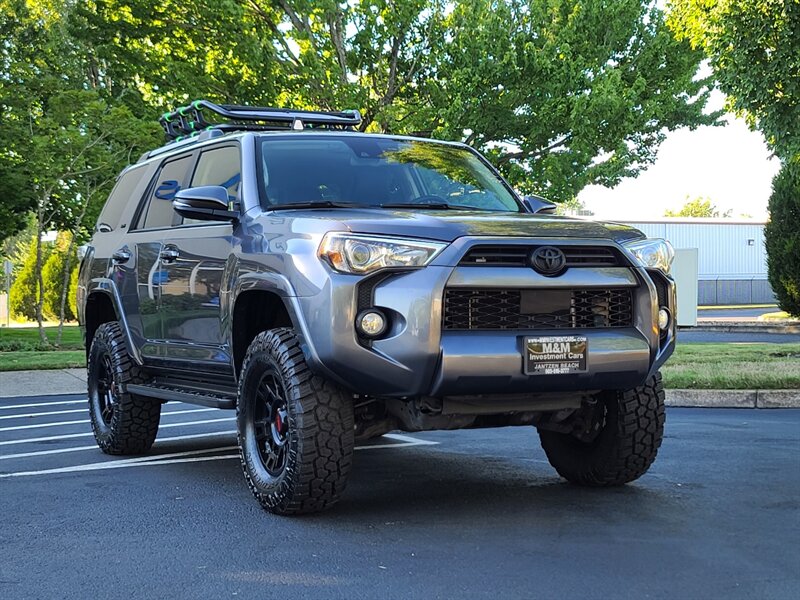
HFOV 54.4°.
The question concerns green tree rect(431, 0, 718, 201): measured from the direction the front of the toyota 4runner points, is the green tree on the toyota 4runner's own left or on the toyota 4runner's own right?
on the toyota 4runner's own left

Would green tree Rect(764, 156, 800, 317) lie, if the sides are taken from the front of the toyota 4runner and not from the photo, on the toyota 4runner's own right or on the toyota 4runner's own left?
on the toyota 4runner's own left

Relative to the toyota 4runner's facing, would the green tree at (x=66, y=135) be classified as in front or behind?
behind

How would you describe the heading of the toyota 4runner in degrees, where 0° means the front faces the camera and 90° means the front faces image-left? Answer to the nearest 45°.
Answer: approximately 315°

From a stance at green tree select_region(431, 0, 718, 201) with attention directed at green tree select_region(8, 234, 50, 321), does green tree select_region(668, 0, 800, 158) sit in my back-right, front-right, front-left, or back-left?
back-left

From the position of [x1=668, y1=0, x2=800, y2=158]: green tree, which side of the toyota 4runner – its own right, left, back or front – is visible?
left

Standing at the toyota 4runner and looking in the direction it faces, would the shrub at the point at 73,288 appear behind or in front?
behind

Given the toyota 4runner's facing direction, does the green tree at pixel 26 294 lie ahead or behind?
behind
